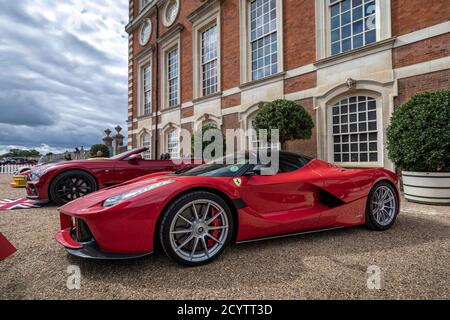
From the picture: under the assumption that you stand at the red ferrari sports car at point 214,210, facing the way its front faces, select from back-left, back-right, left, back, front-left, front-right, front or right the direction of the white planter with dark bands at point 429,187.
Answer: back

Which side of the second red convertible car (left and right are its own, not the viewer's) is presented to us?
left

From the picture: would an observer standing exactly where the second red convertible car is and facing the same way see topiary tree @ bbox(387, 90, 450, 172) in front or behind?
behind

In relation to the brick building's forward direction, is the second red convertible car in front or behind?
in front

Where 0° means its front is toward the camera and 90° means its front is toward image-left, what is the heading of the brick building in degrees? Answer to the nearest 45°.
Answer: approximately 45°

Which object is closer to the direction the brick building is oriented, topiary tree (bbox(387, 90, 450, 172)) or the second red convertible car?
the second red convertible car

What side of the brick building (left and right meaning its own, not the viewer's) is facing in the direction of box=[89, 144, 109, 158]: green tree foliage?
right

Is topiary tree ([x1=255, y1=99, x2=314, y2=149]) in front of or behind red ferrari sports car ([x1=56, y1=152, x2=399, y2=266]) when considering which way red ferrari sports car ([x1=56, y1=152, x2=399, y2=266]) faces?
behind

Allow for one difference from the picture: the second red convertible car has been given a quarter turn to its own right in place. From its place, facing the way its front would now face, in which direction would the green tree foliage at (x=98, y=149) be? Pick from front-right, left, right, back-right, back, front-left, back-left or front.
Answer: front

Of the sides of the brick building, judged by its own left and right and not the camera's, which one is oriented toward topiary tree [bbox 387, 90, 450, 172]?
left

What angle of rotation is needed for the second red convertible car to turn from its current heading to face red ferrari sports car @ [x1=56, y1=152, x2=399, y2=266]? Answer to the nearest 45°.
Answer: approximately 90° to its left

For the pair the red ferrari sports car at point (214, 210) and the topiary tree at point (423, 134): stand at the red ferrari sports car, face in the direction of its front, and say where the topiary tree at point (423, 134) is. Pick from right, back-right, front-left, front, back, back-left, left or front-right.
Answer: back

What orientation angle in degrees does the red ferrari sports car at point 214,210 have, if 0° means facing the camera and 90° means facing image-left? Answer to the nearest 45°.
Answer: approximately 45°
